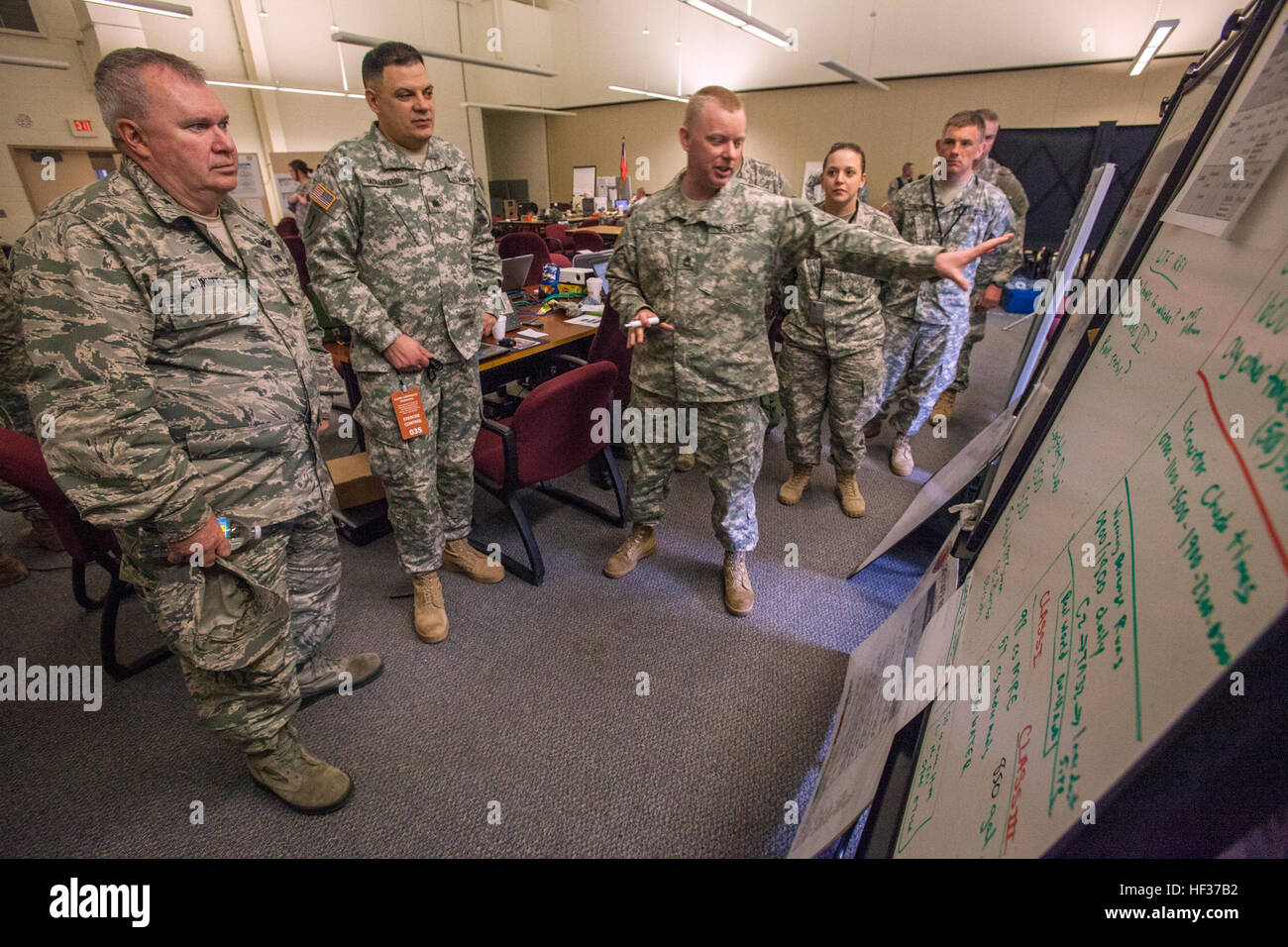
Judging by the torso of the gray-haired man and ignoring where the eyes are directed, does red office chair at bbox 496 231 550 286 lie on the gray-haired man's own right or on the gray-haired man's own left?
on the gray-haired man's own left

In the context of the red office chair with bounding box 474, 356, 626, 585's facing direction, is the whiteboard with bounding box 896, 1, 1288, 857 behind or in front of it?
behind

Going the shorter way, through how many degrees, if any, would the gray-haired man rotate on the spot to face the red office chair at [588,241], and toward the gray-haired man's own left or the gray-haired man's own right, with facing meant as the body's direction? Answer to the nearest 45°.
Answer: approximately 90° to the gray-haired man's own left

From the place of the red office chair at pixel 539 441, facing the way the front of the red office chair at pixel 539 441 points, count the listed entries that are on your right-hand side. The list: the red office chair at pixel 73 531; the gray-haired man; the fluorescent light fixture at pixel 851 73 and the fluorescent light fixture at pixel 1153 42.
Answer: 2

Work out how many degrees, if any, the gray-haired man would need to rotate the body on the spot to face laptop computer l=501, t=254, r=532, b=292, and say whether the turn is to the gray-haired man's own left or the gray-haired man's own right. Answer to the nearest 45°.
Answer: approximately 90° to the gray-haired man's own left

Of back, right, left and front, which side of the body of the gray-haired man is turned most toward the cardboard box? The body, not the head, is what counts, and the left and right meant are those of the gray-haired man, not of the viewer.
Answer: left

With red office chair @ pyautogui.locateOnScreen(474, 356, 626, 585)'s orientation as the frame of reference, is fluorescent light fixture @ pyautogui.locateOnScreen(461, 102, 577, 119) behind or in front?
in front

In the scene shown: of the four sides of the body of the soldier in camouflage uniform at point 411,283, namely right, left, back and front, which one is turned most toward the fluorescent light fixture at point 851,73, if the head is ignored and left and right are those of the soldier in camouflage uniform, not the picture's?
left

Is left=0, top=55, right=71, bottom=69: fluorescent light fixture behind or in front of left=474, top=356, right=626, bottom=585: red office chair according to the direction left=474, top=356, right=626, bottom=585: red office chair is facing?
in front

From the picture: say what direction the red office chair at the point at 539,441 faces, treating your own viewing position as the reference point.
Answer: facing away from the viewer and to the left of the viewer
